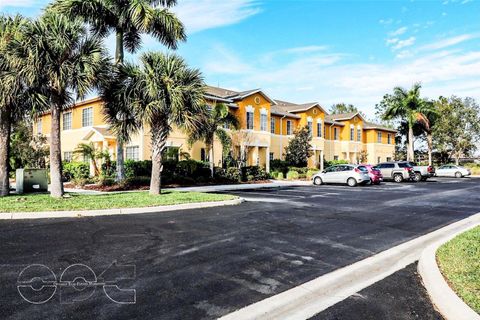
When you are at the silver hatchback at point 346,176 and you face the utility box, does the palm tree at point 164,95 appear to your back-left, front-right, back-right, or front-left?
front-left

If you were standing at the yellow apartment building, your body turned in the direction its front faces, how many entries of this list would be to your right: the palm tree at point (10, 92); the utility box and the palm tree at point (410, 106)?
2

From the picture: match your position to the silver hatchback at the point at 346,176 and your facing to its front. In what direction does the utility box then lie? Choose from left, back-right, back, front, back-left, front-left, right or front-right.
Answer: left

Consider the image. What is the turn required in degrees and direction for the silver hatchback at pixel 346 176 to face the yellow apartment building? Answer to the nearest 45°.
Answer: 0° — it already faces it

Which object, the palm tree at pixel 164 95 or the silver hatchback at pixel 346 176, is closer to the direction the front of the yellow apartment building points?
the silver hatchback

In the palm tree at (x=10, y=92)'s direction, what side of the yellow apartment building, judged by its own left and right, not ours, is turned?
right

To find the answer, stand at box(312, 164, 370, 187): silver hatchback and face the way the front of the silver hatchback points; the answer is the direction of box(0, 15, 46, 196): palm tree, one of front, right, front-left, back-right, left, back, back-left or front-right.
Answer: left

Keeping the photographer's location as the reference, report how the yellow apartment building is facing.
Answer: facing the viewer and to the right of the viewer

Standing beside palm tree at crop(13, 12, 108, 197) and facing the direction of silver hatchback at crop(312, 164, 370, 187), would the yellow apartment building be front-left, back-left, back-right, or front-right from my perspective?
front-left

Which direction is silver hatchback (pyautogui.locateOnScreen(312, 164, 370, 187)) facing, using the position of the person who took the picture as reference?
facing away from the viewer and to the left of the viewer

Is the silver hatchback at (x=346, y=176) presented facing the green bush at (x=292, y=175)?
yes

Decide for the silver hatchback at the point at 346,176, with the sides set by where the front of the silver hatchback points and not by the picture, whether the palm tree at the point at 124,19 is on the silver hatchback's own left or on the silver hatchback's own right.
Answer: on the silver hatchback's own left

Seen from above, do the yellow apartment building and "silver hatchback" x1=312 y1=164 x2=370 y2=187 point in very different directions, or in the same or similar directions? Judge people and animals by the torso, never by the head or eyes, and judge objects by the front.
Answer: very different directions

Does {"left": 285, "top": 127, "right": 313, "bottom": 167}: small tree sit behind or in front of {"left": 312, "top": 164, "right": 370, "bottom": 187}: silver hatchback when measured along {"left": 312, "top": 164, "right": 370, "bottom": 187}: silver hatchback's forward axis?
in front

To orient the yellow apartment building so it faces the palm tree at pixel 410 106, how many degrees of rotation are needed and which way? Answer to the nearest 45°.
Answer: approximately 90° to its left
